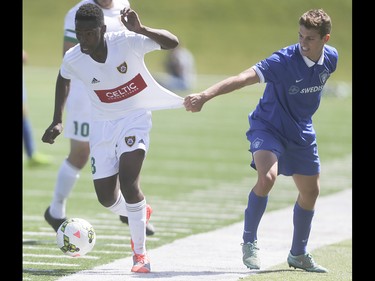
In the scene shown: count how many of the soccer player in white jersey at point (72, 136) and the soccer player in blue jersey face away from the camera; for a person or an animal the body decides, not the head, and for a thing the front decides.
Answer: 0

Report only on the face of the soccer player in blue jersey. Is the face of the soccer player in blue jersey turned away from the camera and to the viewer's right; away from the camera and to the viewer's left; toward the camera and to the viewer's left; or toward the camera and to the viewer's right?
toward the camera and to the viewer's left

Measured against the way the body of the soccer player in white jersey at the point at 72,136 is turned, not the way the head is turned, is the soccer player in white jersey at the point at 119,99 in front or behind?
in front
